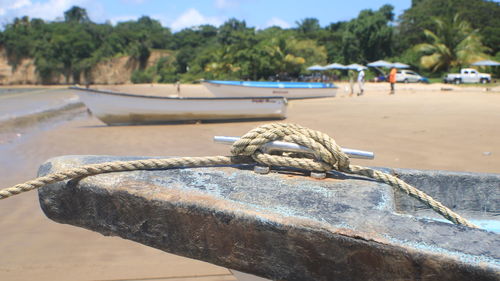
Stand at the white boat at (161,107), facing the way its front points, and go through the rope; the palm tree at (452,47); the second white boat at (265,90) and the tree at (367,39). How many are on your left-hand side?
1

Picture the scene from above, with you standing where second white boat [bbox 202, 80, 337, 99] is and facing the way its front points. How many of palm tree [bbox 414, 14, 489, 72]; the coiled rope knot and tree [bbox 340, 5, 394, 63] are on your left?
1

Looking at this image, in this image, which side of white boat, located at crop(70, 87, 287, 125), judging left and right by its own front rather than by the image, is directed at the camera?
left

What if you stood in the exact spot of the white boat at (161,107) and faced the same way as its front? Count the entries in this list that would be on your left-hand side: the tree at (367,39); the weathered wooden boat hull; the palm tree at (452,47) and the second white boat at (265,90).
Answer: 1

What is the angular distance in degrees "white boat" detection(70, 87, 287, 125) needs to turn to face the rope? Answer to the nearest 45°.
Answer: approximately 90° to its left

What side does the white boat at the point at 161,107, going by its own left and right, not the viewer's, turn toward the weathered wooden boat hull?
left

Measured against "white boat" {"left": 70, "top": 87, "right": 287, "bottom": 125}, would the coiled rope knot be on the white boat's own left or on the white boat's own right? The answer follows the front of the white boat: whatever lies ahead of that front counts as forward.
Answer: on the white boat's own left

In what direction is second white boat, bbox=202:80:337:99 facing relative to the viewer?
to the viewer's left

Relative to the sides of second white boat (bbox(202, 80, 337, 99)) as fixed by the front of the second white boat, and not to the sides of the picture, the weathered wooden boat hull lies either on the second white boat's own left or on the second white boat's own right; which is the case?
on the second white boat's own left

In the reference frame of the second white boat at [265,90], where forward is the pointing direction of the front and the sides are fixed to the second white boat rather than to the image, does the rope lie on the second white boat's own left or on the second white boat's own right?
on the second white boat's own left

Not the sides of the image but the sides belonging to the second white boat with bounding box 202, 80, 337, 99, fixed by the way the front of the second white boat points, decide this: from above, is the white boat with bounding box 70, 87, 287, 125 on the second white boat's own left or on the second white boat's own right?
on the second white boat's own left

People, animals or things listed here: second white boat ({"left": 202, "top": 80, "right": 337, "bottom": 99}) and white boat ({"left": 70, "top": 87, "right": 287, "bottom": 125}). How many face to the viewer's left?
2

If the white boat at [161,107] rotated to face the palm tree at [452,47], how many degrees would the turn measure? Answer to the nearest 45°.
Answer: approximately 135° to its right
